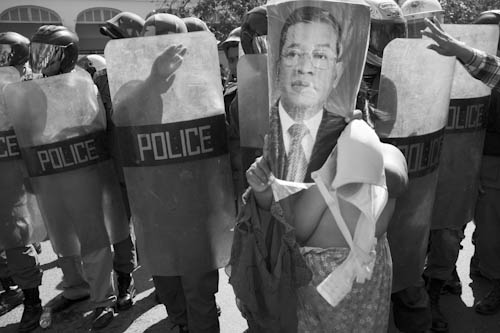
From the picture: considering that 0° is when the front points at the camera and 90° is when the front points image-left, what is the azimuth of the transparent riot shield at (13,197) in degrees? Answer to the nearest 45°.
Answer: approximately 0°

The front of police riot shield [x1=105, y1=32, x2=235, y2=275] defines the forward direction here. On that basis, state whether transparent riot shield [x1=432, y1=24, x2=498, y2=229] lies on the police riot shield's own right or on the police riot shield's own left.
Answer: on the police riot shield's own left

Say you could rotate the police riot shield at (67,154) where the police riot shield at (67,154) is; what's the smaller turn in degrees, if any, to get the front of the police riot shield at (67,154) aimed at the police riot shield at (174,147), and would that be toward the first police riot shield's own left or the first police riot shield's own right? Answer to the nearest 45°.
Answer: approximately 45° to the first police riot shield's own left

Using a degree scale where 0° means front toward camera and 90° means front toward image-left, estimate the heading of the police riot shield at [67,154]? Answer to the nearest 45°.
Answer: approximately 0°

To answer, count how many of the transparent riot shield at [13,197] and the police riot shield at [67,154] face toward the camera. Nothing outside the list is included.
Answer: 2

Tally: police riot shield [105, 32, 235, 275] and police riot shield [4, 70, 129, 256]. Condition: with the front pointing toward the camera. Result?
2

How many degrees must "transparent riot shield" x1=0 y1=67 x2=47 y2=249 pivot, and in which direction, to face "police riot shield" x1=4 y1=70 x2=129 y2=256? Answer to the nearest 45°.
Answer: approximately 45° to its left
